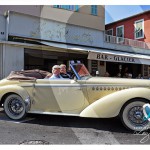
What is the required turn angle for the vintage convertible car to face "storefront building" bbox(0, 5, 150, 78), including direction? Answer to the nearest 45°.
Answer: approximately 90° to its left

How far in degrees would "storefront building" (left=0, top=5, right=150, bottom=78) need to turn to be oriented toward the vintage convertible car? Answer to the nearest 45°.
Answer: approximately 45° to its right

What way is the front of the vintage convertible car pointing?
to the viewer's right

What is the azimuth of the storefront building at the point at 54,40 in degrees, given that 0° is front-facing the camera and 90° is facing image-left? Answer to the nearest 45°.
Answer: approximately 315°

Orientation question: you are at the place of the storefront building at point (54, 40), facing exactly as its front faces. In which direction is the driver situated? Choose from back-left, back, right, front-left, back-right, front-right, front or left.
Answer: front-right
